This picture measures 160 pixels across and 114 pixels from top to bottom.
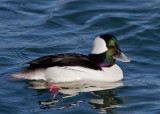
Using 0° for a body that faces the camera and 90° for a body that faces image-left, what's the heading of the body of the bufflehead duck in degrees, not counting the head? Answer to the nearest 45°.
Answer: approximately 270°
